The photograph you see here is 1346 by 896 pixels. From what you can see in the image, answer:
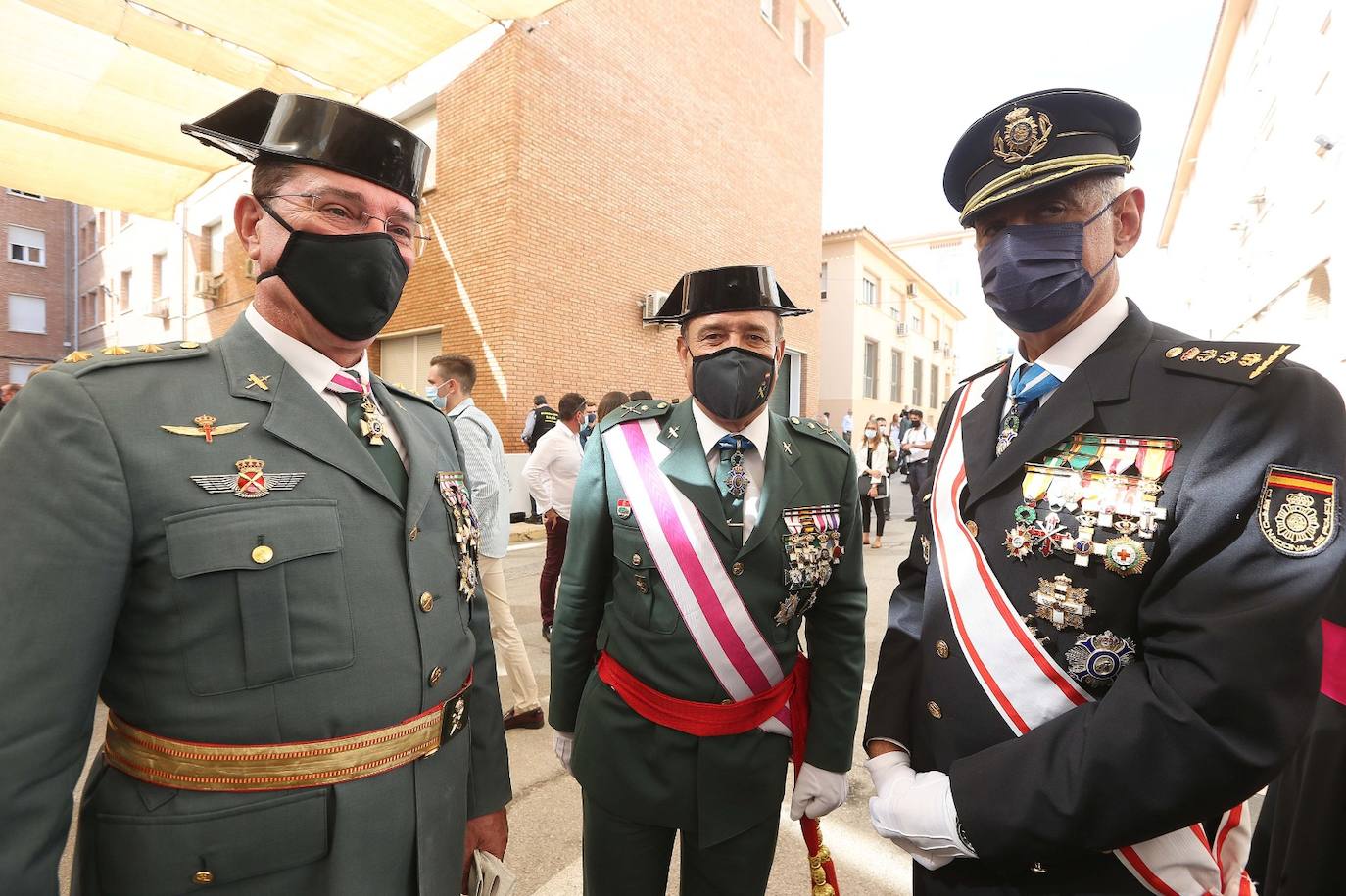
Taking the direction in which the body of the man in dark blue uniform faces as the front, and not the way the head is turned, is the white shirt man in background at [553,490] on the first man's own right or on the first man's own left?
on the first man's own right

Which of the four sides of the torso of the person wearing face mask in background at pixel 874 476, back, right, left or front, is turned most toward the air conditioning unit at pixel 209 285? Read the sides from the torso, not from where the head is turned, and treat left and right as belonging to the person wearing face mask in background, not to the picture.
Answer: right

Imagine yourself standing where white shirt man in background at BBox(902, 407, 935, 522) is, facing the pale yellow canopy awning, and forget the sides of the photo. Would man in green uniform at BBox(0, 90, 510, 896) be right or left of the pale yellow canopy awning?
left

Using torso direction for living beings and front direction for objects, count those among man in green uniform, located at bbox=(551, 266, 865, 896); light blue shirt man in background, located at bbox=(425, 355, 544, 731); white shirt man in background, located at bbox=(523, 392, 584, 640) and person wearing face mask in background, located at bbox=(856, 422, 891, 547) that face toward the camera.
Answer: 2

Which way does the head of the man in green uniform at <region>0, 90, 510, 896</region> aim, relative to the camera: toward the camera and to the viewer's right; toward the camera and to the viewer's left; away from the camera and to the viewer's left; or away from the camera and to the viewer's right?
toward the camera and to the viewer's right

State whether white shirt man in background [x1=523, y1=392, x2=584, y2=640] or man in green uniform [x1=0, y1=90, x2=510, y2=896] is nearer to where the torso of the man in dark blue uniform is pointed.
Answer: the man in green uniform

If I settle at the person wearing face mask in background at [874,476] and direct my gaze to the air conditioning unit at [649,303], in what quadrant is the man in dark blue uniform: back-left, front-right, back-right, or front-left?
back-left

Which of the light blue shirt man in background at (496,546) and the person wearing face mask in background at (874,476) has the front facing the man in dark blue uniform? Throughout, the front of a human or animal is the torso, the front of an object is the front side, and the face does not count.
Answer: the person wearing face mask in background

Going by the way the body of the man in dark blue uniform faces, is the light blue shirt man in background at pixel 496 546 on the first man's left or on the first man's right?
on the first man's right
